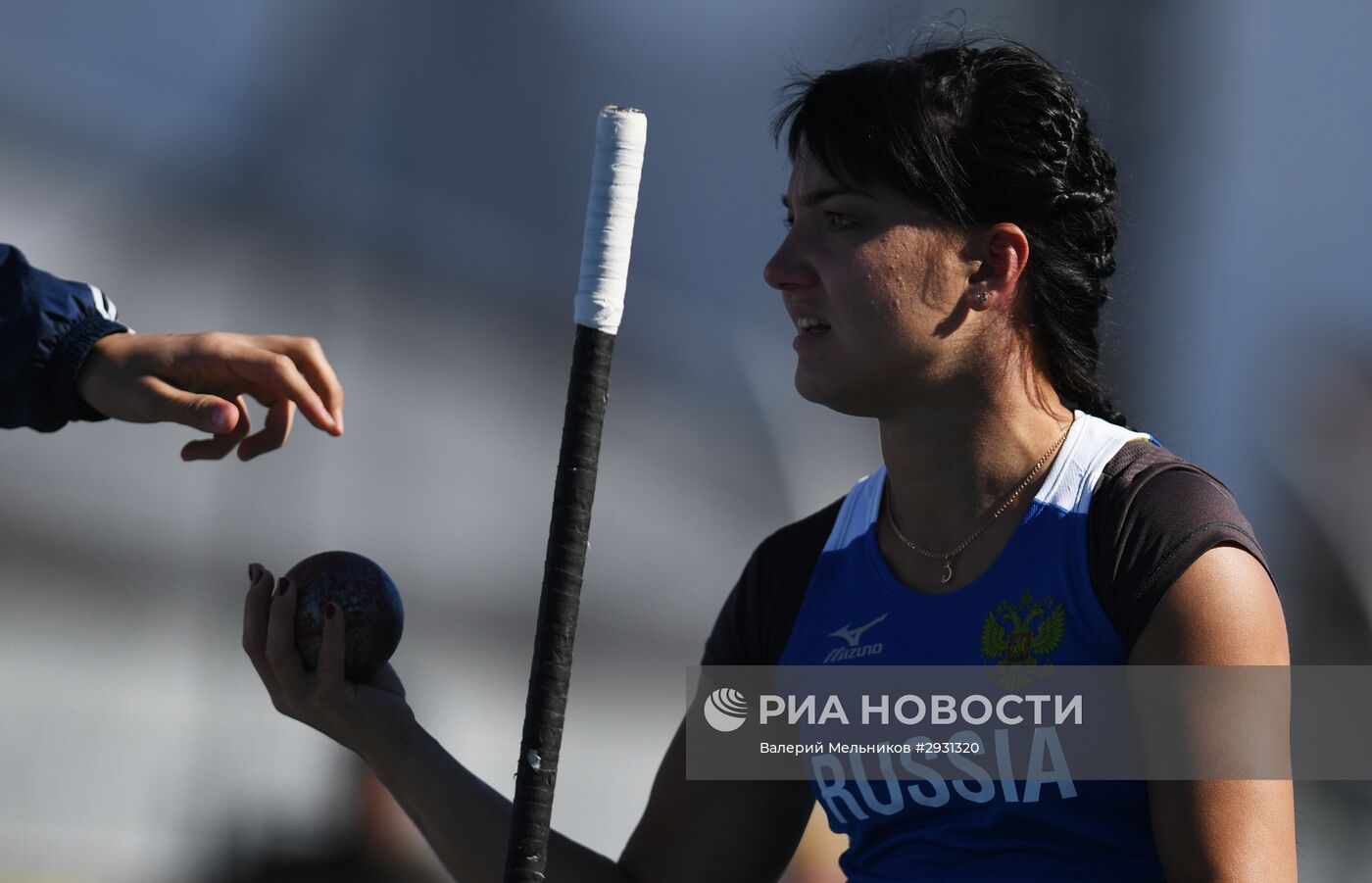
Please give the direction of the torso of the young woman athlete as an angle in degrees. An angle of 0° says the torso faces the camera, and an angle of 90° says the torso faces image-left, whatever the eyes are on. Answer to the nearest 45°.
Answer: approximately 45°

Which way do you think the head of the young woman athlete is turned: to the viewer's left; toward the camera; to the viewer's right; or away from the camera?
to the viewer's left
